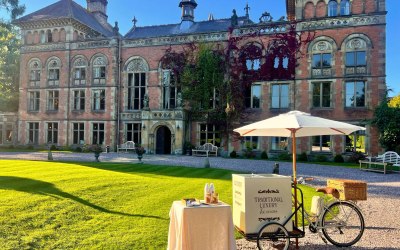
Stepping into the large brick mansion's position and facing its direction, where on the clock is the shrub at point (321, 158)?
The shrub is roughly at 10 o'clock from the large brick mansion.

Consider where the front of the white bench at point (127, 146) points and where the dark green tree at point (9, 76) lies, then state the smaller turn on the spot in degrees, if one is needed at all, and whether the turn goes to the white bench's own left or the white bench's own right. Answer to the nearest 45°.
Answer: approximately 135° to the white bench's own right

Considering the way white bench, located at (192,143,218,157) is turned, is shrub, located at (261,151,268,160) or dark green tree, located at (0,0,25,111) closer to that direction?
the shrub

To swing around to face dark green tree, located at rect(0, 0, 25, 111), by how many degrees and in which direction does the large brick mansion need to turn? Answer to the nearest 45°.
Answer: approximately 135° to its right

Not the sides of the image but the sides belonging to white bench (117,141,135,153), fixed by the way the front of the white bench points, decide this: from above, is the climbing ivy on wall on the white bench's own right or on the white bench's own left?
on the white bench's own left

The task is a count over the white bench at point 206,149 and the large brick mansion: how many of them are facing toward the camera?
2

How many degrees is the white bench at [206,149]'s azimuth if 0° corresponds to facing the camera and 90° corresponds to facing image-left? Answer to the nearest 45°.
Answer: approximately 0°

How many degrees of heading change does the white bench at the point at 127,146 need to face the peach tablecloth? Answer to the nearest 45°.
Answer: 0° — it already faces it

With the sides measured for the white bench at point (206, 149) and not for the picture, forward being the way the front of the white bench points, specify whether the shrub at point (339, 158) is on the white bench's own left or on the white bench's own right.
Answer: on the white bench's own left
